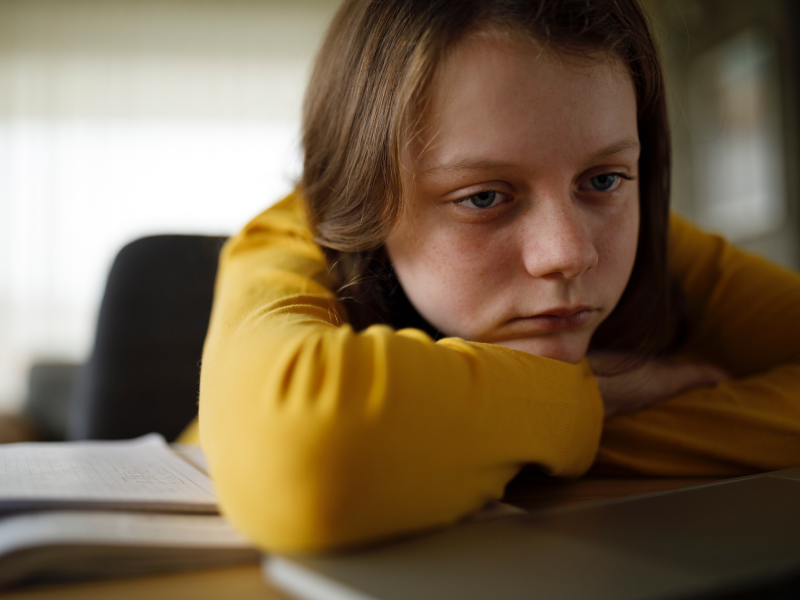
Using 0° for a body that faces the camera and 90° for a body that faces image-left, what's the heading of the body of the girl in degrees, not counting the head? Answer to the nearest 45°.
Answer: approximately 315°
